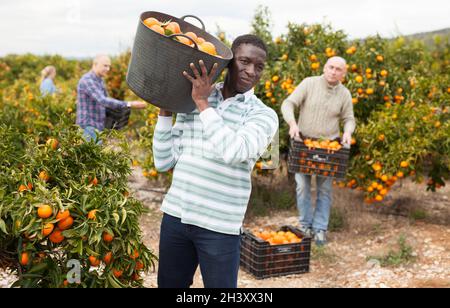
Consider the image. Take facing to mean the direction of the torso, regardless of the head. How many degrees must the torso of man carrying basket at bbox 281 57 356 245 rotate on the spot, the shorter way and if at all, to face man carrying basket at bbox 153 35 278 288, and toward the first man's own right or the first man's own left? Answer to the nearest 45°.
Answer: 0° — they already face them

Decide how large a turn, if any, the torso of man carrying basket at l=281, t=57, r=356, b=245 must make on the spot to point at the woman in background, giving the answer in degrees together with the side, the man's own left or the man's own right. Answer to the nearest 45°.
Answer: approximately 135° to the man's own right

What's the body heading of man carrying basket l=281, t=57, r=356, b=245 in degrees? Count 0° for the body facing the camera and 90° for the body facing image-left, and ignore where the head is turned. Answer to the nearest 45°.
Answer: approximately 0°

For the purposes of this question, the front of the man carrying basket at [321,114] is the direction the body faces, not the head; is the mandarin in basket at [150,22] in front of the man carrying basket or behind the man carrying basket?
in front
